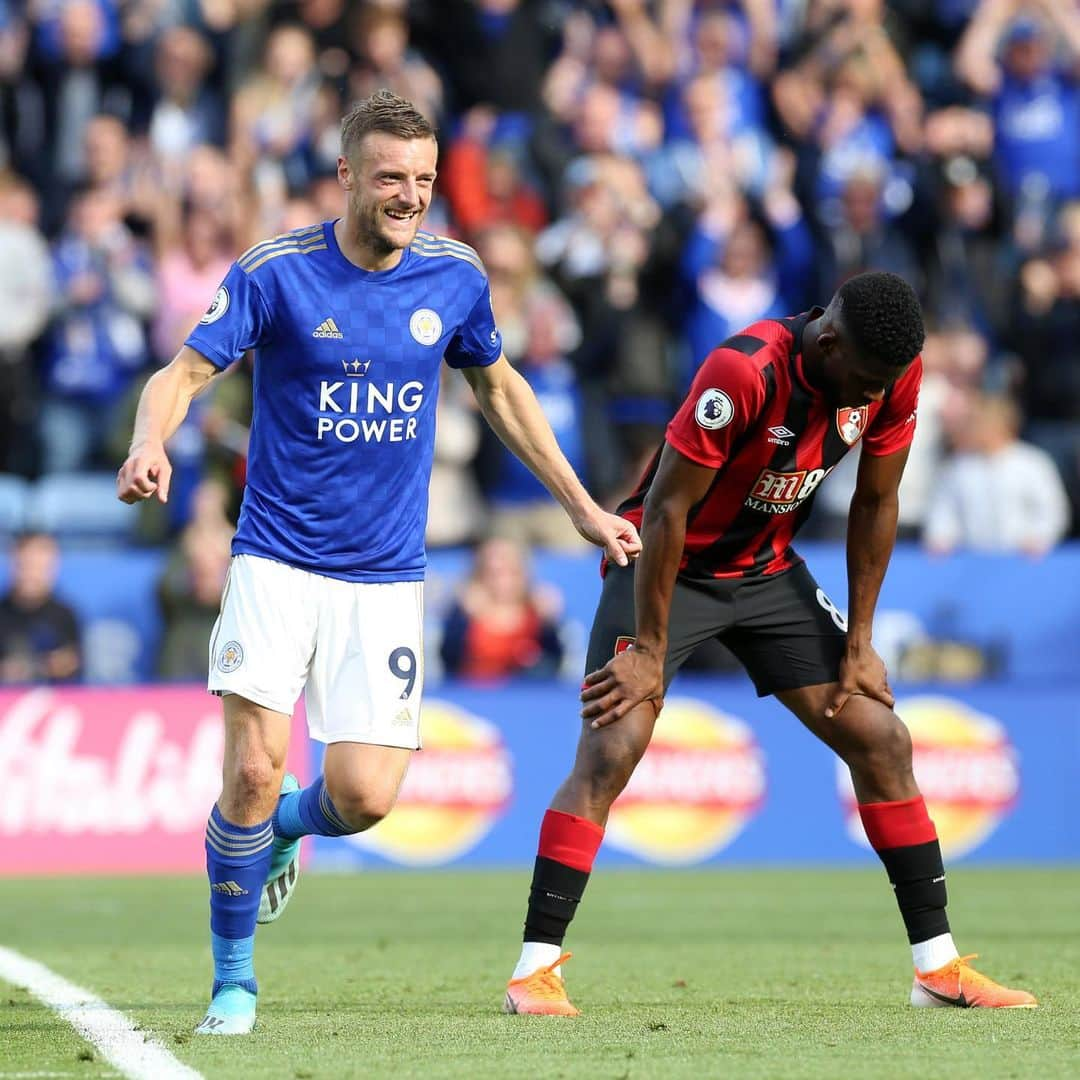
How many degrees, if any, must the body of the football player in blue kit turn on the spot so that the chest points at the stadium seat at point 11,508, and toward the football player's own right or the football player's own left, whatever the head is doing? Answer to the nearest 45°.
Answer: approximately 180°

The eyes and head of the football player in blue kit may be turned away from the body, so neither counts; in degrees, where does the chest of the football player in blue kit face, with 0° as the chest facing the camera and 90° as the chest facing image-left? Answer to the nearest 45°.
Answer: approximately 0°

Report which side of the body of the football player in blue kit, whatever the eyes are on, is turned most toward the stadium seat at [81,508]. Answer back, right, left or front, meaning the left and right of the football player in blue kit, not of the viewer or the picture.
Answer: back
